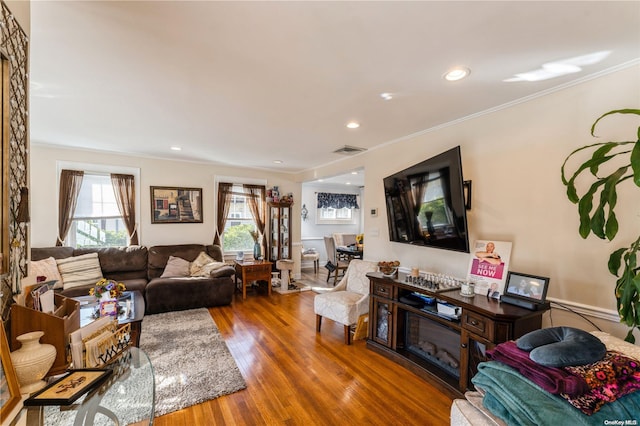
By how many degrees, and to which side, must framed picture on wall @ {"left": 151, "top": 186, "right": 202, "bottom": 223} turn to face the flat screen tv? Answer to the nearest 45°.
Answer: approximately 45° to its left

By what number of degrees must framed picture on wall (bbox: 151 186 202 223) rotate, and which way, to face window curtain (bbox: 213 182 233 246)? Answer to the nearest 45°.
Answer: approximately 90° to its left

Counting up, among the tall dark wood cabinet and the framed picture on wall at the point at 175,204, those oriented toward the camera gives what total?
2

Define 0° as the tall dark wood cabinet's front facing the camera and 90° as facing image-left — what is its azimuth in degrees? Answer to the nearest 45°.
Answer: approximately 0°

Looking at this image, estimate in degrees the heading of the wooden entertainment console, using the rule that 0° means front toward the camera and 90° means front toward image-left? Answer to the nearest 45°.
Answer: approximately 45°

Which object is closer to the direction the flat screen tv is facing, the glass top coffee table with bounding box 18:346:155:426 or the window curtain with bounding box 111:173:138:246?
the glass top coffee table

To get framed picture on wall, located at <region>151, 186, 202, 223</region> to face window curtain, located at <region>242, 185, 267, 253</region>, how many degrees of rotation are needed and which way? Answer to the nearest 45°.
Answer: approximately 90° to its left

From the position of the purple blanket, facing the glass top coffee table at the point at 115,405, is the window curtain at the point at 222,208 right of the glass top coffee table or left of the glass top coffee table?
right

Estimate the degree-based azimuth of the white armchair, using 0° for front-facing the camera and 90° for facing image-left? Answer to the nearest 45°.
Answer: approximately 45°

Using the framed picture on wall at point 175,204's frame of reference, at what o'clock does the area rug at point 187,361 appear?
The area rug is roughly at 12 o'clock from the framed picture on wall.
